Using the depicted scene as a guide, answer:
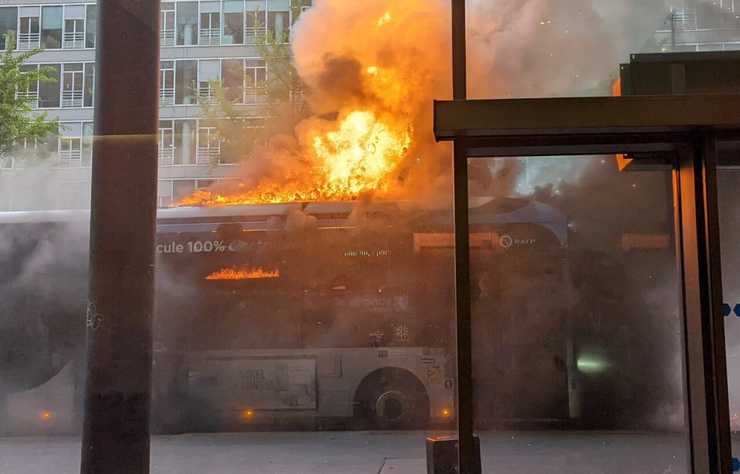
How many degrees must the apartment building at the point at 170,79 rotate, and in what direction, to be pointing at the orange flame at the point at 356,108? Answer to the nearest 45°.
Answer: approximately 45° to its left

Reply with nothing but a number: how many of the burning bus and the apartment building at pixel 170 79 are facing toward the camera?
1

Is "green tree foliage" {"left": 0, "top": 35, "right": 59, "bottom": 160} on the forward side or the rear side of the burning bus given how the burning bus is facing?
on the rear side

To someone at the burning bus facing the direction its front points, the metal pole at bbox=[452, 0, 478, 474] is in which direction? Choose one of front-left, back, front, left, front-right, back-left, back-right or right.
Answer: right

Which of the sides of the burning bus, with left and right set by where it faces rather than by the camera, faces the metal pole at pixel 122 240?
right

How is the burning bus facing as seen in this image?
to the viewer's right

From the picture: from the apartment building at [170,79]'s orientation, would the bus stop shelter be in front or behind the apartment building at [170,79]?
in front

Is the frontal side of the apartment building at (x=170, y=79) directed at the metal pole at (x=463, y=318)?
yes

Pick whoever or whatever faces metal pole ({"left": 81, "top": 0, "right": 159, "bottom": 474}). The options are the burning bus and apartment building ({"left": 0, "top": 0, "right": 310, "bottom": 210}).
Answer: the apartment building

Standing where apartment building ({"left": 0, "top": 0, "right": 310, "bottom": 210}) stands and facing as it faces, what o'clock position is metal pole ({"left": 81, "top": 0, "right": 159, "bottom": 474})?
The metal pole is roughly at 12 o'clock from the apartment building.

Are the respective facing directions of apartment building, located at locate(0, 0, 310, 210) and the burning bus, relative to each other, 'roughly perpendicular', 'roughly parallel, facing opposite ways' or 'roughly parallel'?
roughly perpendicular
